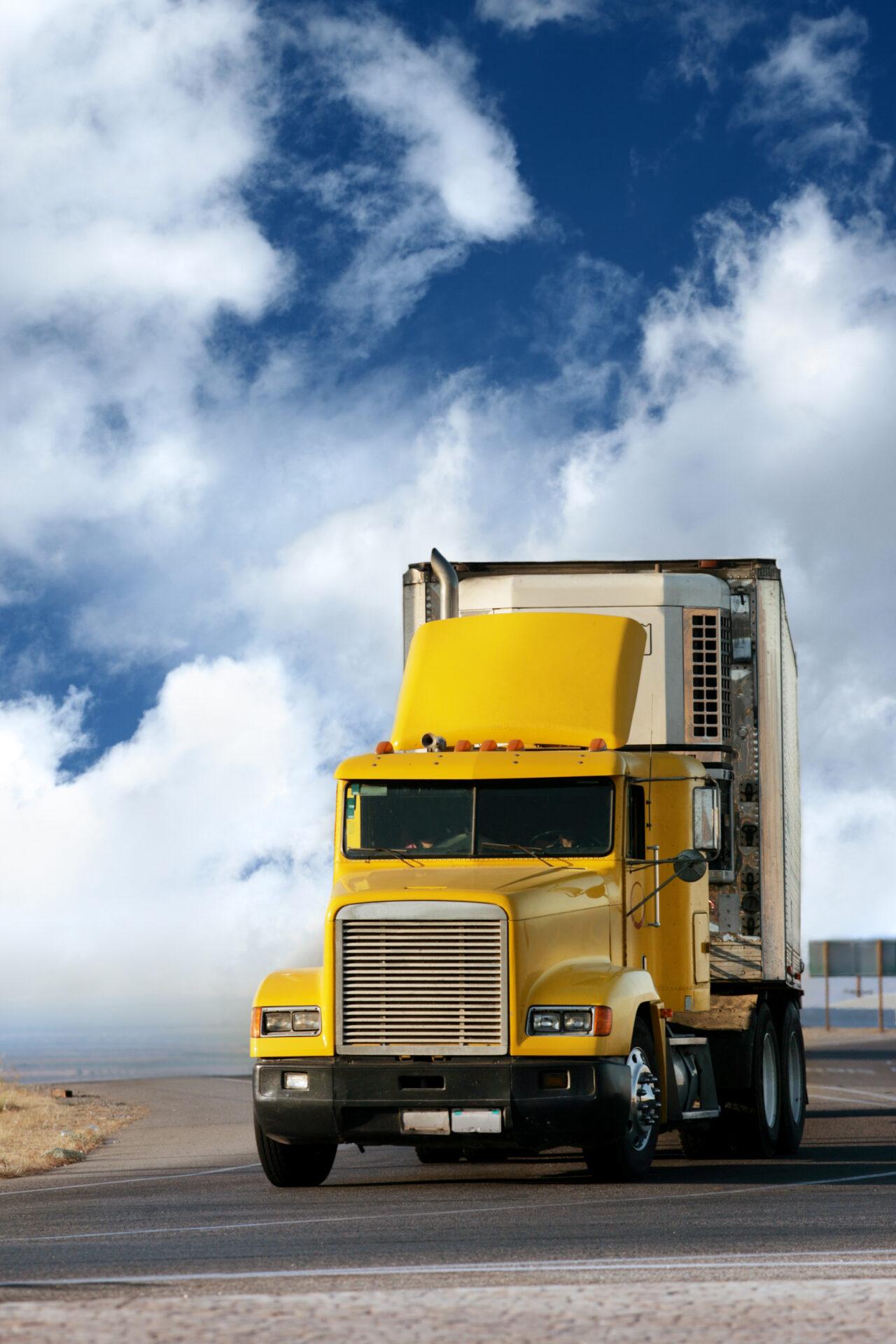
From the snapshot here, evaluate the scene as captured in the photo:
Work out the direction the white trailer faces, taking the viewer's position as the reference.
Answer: facing the viewer
